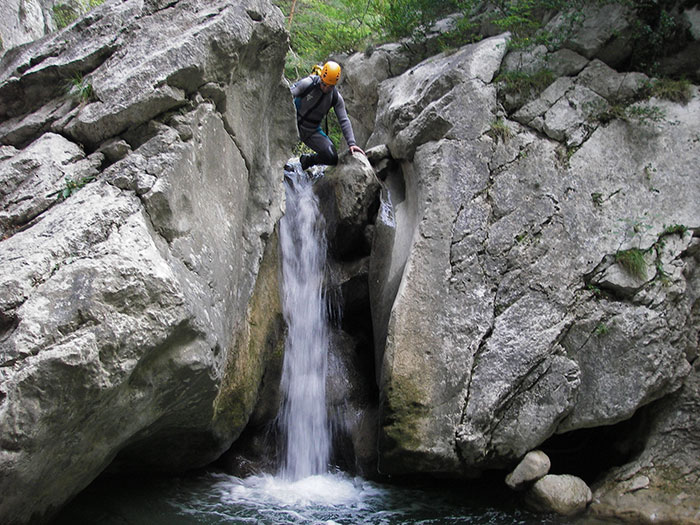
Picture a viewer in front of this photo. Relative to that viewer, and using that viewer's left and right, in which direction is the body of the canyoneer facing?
facing the viewer and to the right of the viewer

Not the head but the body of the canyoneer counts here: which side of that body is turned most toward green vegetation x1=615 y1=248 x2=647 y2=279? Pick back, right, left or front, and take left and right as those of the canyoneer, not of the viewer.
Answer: front

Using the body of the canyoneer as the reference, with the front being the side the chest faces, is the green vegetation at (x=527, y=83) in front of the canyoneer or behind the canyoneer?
in front

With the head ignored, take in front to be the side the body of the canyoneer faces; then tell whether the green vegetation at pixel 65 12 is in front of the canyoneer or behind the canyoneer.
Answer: behind

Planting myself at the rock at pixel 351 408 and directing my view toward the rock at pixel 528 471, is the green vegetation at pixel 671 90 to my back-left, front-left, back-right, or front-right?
front-left

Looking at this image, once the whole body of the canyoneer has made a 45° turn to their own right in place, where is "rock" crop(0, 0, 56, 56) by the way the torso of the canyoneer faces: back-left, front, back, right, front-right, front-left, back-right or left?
right

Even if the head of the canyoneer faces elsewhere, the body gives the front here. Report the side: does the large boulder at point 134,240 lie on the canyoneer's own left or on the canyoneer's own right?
on the canyoneer's own right
